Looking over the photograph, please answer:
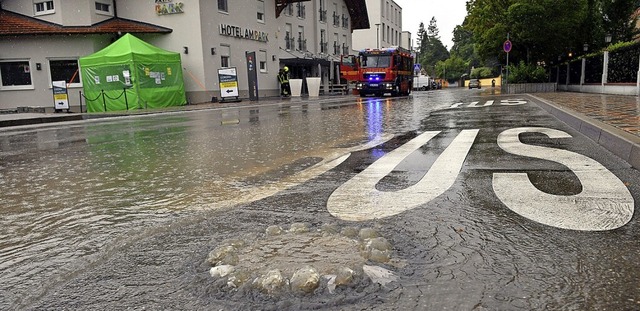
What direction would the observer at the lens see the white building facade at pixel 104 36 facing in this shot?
facing the viewer and to the right of the viewer

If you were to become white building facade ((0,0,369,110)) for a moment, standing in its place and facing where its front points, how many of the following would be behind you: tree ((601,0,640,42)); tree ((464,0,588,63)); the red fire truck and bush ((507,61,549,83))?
0

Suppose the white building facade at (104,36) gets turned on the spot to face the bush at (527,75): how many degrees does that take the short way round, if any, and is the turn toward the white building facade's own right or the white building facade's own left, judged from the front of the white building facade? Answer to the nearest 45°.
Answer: approximately 45° to the white building facade's own left

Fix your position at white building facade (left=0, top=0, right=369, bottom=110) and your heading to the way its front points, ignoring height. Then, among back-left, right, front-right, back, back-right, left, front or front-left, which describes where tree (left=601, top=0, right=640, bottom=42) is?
front-left

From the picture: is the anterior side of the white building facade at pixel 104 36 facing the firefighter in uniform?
no

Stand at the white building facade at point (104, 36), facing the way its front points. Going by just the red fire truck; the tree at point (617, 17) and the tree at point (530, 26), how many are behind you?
0

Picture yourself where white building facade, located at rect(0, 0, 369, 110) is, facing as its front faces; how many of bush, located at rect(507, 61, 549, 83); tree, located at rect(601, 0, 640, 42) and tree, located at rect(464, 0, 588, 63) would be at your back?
0

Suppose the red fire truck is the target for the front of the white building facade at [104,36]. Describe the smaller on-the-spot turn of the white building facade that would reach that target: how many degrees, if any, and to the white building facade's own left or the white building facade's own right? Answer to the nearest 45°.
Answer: approximately 45° to the white building facade's own left

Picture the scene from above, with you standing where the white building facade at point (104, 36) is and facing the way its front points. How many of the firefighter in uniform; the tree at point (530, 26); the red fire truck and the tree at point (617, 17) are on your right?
0

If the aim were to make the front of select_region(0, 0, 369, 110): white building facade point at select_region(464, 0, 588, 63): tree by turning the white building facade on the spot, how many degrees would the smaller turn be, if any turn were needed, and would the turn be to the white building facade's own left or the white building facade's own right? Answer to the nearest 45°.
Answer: approximately 45° to the white building facade's own left

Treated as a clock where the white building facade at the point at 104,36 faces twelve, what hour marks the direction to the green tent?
The green tent is roughly at 1 o'clock from the white building facade.
